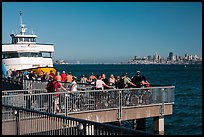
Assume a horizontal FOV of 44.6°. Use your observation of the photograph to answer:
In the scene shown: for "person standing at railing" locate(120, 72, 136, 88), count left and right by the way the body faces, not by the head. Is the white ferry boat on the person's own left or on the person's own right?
on the person's own left

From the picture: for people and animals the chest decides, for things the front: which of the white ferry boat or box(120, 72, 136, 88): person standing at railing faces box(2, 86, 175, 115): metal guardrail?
the white ferry boat

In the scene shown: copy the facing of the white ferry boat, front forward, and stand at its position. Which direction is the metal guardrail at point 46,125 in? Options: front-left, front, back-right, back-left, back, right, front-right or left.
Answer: front

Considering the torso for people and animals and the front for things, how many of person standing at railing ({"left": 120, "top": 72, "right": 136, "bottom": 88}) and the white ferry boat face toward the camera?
1

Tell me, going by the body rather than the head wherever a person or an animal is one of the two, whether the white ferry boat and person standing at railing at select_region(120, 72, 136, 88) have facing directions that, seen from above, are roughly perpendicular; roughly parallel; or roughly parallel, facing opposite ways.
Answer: roughly perpendicular
